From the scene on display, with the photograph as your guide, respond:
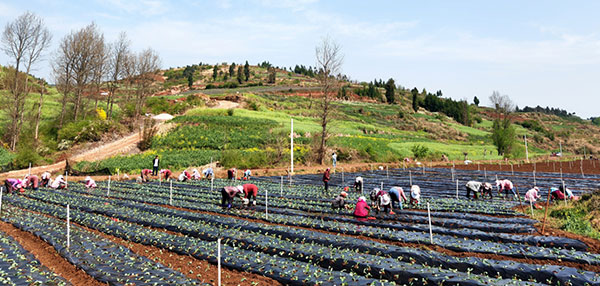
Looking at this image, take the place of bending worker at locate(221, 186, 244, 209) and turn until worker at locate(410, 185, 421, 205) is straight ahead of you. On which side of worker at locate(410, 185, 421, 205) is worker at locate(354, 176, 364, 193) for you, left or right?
left

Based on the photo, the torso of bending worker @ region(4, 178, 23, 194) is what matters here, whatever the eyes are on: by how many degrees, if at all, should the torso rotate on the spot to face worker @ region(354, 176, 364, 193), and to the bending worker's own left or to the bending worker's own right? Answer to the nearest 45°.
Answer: approximately 45° to the bending worker's own right

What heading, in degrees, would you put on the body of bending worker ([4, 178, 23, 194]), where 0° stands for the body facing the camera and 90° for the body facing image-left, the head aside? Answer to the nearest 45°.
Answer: approximately 270°

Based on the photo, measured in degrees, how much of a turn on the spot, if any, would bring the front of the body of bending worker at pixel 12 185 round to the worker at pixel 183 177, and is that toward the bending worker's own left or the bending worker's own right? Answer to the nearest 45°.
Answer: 0° — they already face them
